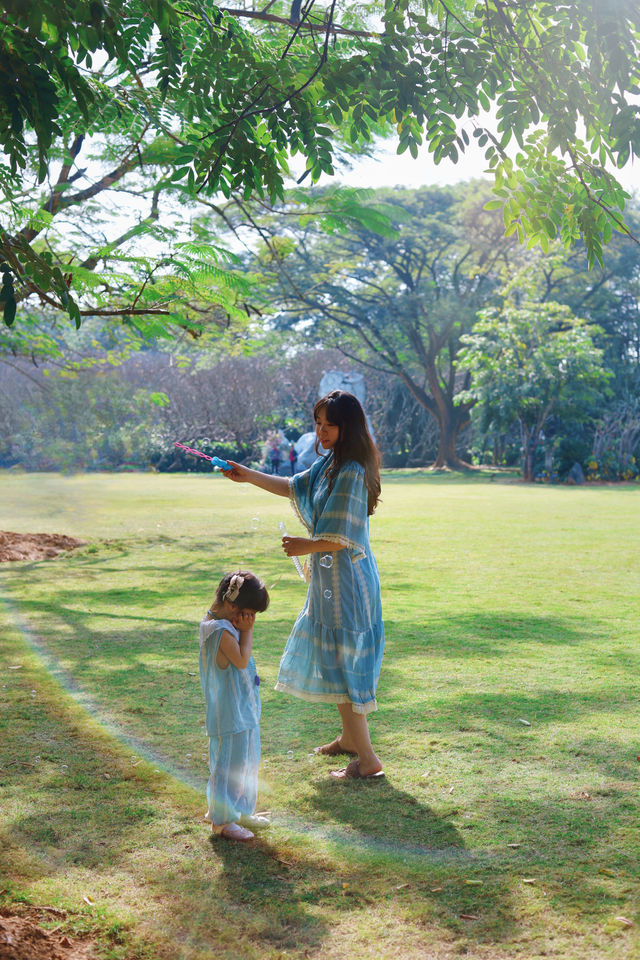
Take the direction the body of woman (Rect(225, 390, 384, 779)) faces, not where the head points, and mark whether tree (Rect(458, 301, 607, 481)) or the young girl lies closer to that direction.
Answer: the young girl

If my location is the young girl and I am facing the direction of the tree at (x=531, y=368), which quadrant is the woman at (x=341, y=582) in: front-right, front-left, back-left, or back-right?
front-right

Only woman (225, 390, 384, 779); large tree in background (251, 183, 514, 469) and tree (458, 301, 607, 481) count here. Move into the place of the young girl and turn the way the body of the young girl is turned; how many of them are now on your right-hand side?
0

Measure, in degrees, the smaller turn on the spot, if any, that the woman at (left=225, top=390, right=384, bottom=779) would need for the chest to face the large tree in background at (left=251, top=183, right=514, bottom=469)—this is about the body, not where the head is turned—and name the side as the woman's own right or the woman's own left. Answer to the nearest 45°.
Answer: approximately 90° to the woman's own right

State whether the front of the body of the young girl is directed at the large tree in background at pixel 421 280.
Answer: no

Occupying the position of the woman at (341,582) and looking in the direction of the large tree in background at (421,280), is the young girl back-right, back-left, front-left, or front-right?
back-left

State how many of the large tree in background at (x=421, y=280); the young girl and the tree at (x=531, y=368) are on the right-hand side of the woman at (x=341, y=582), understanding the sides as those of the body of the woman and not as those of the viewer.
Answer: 2

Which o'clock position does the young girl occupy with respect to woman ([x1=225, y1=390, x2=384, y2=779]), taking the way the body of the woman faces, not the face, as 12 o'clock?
The young girl is roughly at 10 o'clock from the woman.

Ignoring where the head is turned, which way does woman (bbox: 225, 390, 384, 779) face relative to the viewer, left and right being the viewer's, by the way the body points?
facing to the left of the viewer

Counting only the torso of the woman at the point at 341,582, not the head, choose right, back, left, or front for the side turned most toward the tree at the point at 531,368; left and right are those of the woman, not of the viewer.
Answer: right
